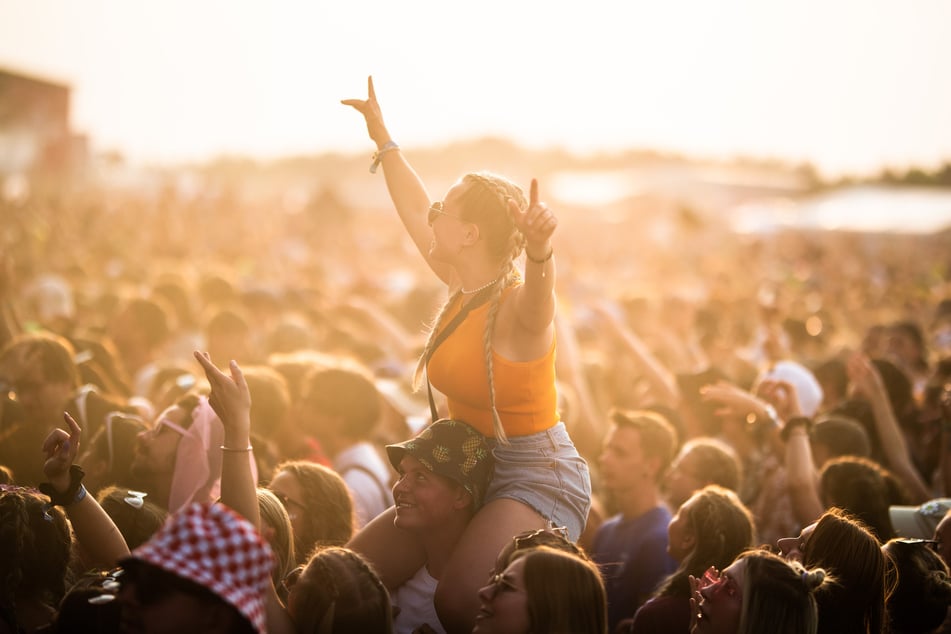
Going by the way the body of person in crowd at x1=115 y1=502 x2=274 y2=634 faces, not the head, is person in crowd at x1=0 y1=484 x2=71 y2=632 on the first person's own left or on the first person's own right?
on the first person's own right

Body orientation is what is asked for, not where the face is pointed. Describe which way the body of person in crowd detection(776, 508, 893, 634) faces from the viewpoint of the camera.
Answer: to the viewer's left
